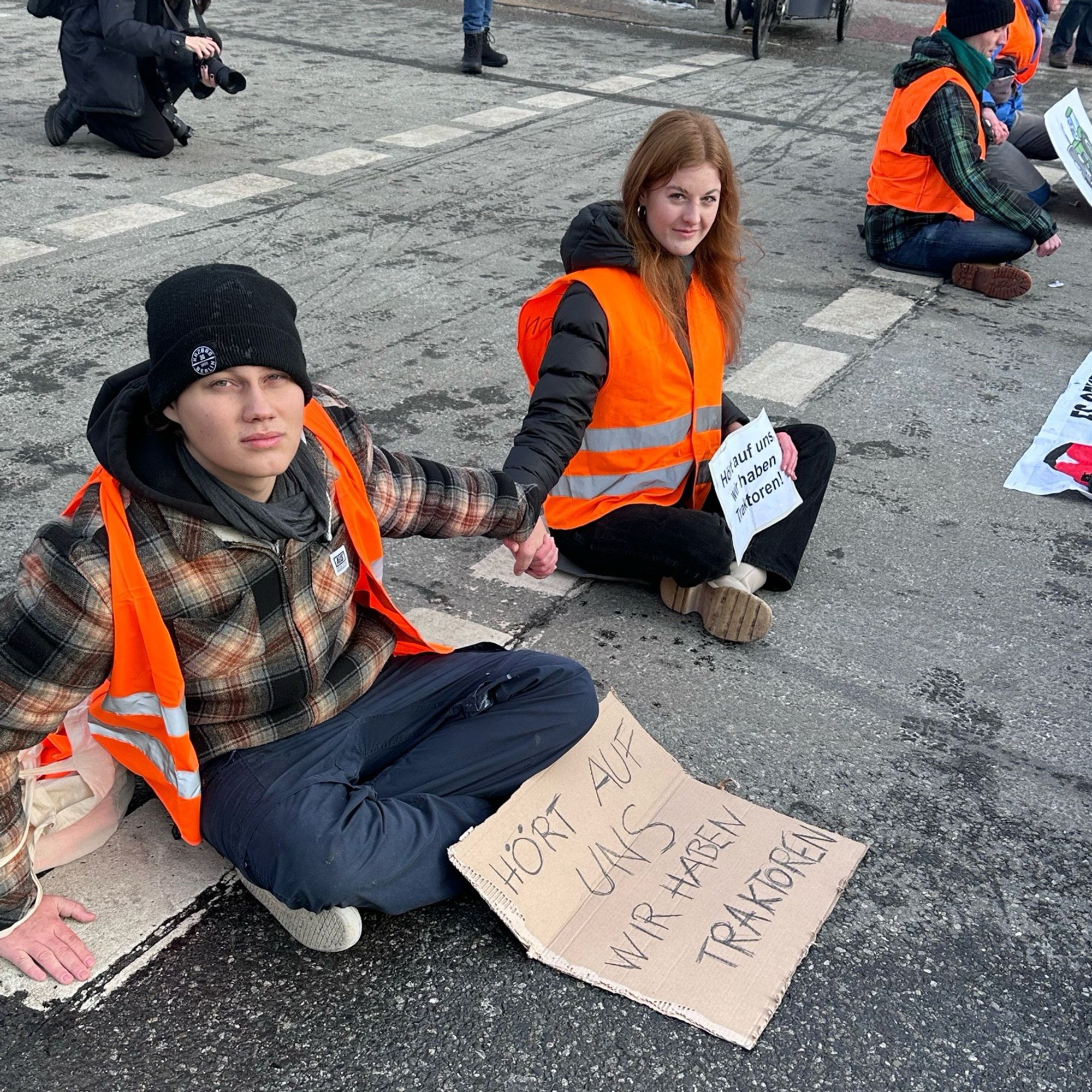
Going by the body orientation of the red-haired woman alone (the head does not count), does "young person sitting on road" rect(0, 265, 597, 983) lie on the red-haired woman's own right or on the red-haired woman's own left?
on the red-haired woman's own right

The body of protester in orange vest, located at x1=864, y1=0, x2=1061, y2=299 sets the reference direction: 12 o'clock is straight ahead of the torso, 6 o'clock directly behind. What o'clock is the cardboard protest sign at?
The cardboard protest sign is roughly at 3 o'clock from the protester in orange vest.

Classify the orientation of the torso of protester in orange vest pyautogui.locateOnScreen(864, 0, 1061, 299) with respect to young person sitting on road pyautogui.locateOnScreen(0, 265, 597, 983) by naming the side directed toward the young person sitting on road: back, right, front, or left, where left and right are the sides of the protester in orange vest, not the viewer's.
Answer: right

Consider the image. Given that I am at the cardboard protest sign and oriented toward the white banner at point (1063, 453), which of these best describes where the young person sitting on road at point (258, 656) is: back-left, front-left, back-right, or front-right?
back-left

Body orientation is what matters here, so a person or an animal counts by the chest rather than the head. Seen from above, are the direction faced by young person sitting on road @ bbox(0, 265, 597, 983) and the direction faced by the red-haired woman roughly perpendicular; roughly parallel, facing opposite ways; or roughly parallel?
roughly parallel

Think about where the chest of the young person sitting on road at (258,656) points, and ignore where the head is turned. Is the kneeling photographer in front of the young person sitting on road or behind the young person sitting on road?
behind

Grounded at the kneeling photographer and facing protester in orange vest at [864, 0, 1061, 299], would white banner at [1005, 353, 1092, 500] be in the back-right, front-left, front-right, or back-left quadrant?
front-right

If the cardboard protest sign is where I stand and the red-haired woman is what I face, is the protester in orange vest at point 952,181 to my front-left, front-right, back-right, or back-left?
front-right

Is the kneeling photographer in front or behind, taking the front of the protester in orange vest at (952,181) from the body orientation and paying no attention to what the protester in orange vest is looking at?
behind

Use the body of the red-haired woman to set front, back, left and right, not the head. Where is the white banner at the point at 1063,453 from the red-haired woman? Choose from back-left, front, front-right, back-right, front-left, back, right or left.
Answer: left

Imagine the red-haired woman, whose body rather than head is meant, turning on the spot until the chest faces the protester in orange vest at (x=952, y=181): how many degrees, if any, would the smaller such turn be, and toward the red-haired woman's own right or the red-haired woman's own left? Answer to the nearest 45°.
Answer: approximately 135° to the red-haired woman's own left

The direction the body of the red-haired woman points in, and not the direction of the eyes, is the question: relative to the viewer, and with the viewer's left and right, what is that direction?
facing the viewer and to the right of the viewer

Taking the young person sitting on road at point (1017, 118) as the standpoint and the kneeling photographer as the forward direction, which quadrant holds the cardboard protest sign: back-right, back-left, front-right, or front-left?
front-left

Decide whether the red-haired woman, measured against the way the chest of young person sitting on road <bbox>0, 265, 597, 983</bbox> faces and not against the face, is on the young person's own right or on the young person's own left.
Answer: on the young person's own left

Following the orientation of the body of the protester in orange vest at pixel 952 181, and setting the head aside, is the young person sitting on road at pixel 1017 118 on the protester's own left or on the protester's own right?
on the protester's own left

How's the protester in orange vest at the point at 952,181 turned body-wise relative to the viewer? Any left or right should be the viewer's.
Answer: facing to the right of the viewer
